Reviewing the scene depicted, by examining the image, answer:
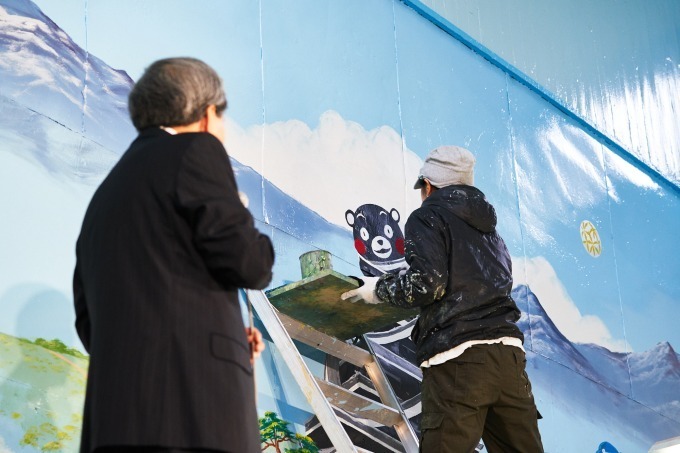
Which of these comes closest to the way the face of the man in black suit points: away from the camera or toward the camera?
away from the camera

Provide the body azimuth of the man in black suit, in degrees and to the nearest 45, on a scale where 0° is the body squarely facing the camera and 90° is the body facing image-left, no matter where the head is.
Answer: approximately 225°
